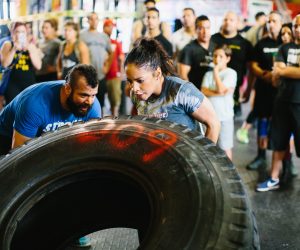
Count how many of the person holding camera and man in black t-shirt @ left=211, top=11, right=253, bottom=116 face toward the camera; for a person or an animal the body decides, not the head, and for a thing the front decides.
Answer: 2

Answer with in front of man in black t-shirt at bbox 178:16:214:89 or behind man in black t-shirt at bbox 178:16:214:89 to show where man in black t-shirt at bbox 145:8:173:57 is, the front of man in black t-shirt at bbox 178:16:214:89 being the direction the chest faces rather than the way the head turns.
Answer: behind
